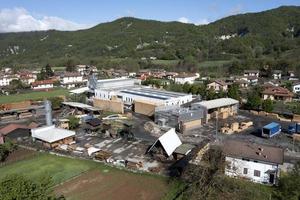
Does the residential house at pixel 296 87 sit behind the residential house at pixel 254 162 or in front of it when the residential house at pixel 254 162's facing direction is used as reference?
behind

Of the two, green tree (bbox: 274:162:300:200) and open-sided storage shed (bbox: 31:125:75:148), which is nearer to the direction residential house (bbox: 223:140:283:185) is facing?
the green tree

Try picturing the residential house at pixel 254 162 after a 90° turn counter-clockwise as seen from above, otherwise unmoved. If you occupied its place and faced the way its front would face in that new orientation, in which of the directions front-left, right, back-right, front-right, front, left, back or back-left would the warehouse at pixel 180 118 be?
back-left

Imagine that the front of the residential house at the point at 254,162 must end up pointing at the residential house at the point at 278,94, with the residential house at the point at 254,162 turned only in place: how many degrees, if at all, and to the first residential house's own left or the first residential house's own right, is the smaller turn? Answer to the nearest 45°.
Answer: approximately 180°

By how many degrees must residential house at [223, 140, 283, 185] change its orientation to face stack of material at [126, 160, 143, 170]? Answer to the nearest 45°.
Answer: approximately 90° to its right

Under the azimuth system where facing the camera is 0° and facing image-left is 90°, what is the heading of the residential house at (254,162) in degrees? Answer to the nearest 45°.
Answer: approximately 0°

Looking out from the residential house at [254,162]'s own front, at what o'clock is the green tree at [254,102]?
The green tree is roughly at 6 o'clock from the residential house.

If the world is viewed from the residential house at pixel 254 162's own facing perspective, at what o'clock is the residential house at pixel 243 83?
the residential house at pixel 243 83 is roughly at 6 o'clock from the residential house at pixel 254 162.

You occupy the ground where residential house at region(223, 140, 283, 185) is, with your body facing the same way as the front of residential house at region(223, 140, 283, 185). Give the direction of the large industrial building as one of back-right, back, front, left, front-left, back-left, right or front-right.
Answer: back-right

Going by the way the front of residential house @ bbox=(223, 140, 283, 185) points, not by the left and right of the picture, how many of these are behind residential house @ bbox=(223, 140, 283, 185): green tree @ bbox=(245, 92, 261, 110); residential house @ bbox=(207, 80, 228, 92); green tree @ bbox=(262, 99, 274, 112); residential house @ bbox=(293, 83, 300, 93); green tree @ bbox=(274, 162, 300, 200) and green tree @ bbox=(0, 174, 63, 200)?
4
